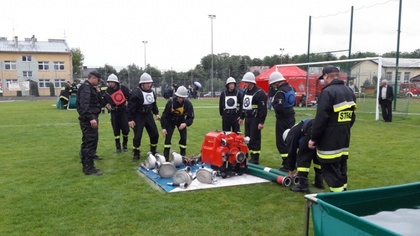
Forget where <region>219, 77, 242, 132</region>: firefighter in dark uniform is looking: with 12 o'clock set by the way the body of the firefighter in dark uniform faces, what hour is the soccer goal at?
The soccer goal is roughly at 7 o'clock from the firefighter in dark uniform.

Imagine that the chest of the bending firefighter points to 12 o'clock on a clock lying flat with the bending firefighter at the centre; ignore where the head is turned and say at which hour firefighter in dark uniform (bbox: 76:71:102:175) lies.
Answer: The firefighter in dark uniform is roughly at 12 o'clock from the bending firefighter.

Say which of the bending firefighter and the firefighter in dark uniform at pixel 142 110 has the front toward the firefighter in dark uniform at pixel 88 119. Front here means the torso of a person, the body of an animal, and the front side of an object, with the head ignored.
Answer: the bending firefighter

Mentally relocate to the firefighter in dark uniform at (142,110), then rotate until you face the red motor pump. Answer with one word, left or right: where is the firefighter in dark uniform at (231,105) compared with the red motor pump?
left

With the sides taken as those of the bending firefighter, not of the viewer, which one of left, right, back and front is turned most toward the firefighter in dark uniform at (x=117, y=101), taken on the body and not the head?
front

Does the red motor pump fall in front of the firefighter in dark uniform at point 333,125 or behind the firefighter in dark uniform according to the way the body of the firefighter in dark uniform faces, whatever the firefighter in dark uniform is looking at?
in front

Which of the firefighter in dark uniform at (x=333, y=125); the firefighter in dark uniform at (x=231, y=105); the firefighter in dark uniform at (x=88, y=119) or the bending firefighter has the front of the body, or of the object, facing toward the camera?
the firefighter in dark uniform at (x=231, y=105)

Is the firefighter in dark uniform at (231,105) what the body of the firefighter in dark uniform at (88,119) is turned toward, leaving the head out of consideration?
yes

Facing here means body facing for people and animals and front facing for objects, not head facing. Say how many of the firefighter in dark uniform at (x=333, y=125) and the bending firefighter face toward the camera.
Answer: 0

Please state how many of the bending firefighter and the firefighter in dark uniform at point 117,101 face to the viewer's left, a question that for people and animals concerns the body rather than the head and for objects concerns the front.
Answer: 1

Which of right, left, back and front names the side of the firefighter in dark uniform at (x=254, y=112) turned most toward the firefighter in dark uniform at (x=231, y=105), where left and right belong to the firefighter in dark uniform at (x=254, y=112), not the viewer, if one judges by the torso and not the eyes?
right

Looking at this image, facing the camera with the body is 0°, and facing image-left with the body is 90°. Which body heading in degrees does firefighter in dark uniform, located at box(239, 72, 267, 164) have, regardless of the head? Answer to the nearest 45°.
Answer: approximately 45°

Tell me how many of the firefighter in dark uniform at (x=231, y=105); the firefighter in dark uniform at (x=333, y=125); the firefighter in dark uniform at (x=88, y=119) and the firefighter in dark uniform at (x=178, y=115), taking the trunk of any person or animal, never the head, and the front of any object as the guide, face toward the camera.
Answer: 2

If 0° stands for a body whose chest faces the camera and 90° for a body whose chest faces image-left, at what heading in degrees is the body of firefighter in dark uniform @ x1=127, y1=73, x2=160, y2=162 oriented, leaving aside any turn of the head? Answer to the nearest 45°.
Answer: approximately 315°

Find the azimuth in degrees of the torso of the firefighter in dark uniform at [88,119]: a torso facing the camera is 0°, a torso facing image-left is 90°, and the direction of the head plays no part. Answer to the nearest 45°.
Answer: approximately 270°

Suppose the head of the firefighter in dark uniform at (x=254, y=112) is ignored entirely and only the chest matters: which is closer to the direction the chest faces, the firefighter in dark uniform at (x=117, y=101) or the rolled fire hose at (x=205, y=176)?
the rolled fire hose

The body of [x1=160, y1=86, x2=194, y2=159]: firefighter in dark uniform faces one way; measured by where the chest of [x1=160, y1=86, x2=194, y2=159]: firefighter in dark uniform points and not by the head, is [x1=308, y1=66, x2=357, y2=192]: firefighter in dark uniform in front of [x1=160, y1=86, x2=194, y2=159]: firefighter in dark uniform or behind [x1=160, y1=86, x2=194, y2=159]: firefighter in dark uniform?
in front

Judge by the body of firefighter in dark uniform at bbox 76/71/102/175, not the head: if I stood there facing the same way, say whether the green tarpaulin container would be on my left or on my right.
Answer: on my right
